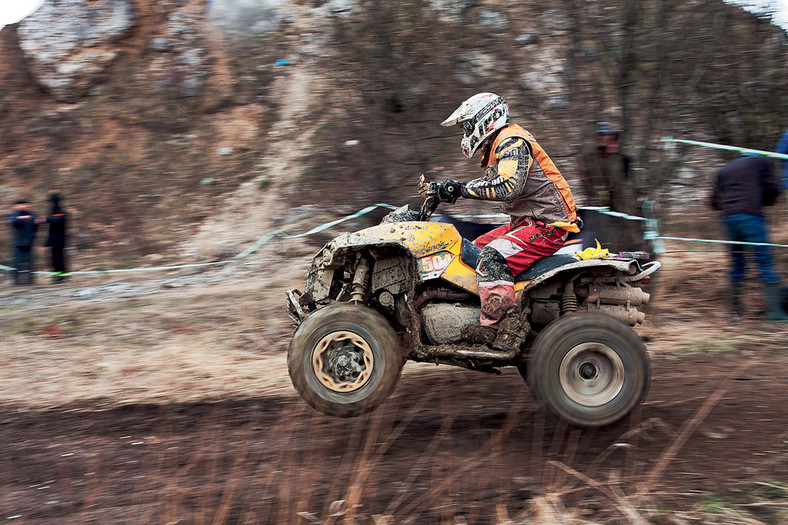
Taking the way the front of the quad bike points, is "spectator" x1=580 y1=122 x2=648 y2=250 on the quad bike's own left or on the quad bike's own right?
on the quad bike's own right

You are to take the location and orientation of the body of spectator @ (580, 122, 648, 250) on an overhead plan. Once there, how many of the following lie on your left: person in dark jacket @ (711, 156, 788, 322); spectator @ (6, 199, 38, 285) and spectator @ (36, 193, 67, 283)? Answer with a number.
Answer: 1

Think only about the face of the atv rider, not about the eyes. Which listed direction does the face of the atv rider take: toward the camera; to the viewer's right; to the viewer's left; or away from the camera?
to the viewer's left

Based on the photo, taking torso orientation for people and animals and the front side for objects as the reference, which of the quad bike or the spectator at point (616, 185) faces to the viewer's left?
the quad bike

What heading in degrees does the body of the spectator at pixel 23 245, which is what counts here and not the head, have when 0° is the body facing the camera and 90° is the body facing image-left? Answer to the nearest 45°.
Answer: approximately 0°

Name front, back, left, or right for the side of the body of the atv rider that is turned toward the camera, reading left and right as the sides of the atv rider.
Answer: left

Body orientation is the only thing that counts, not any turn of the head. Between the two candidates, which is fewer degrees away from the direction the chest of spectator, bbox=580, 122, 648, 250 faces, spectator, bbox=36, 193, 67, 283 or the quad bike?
the quad bike

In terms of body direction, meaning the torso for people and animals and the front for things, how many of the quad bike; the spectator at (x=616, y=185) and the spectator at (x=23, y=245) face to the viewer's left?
1

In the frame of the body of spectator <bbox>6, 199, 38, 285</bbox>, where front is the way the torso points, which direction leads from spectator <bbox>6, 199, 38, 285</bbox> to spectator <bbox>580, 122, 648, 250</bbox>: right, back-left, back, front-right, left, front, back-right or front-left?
front-left

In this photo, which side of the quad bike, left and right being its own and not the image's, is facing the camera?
left
